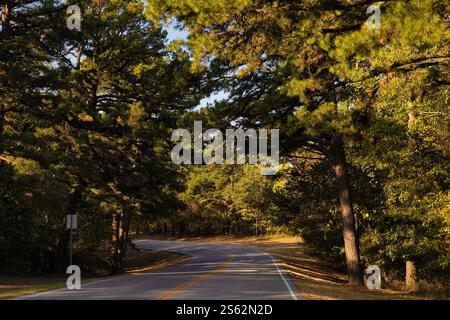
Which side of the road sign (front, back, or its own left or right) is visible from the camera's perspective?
back

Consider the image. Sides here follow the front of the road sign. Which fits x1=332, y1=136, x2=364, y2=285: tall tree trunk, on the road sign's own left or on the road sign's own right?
on the road sign's own right
